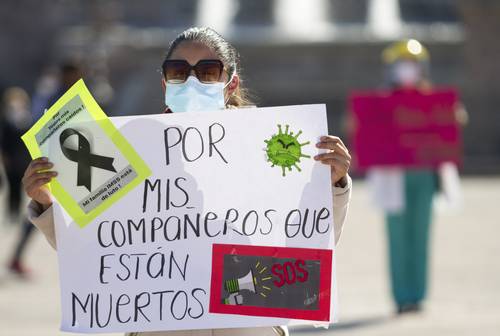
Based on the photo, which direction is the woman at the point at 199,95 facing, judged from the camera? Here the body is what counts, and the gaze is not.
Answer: toward the camera

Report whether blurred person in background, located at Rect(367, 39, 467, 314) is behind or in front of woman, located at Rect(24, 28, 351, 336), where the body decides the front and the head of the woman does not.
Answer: behind

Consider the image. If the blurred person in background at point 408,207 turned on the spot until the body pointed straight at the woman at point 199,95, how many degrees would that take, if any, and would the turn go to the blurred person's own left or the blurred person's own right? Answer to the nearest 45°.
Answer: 0° — they already face them

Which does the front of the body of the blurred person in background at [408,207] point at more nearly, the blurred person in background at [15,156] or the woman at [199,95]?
the woman

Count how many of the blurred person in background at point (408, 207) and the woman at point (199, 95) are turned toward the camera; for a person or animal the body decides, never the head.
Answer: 2

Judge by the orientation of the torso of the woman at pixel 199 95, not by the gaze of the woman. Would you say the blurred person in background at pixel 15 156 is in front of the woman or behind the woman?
behind
